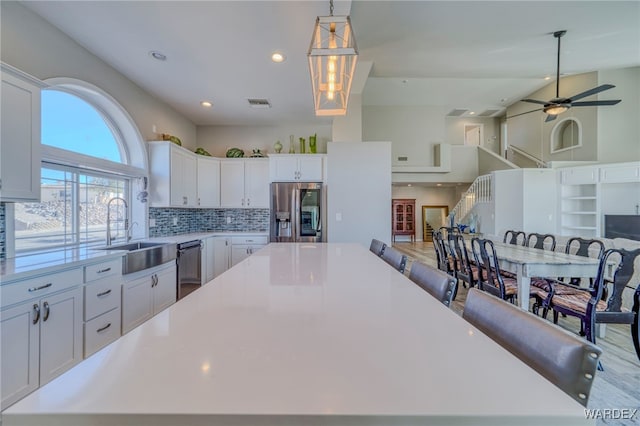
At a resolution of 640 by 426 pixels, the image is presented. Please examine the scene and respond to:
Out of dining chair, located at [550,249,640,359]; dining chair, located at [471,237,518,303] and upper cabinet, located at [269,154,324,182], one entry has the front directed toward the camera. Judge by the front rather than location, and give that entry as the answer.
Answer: the upper cabinet

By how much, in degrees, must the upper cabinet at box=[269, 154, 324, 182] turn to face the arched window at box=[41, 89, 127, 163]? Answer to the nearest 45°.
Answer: approximately 45° to its right

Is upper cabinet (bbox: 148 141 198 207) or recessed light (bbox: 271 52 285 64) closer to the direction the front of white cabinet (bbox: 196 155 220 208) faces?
the recessed light

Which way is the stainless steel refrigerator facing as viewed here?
toward the camera

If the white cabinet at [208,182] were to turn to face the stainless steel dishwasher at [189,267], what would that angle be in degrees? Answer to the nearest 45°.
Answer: approximately 45° to its right

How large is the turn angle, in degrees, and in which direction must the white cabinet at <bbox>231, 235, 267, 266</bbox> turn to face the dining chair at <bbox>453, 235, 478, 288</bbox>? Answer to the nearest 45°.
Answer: approximately 45° to its left

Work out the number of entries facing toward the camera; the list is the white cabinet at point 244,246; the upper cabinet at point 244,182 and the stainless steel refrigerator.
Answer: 3

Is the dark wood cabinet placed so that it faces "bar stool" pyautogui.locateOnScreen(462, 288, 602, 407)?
yes

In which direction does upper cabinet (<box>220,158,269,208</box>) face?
toward the camera

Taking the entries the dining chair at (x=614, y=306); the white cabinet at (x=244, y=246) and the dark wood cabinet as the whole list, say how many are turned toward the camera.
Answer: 2

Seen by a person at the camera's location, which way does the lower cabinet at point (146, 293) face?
facing the viewer and to the right of the viewer

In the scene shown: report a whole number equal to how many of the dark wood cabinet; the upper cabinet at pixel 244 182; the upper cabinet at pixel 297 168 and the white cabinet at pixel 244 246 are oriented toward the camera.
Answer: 4

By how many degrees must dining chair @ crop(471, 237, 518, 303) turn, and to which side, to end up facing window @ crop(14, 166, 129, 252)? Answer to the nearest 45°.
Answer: approximately 180°

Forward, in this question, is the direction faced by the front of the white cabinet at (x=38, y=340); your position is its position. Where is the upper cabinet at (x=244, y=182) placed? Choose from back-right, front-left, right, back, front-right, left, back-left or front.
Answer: left

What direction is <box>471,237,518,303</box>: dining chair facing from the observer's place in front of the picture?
facing away from the viewer and to the right of the viewer

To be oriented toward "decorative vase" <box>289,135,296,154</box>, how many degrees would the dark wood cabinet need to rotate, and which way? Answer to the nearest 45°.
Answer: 0° — it already faces it
